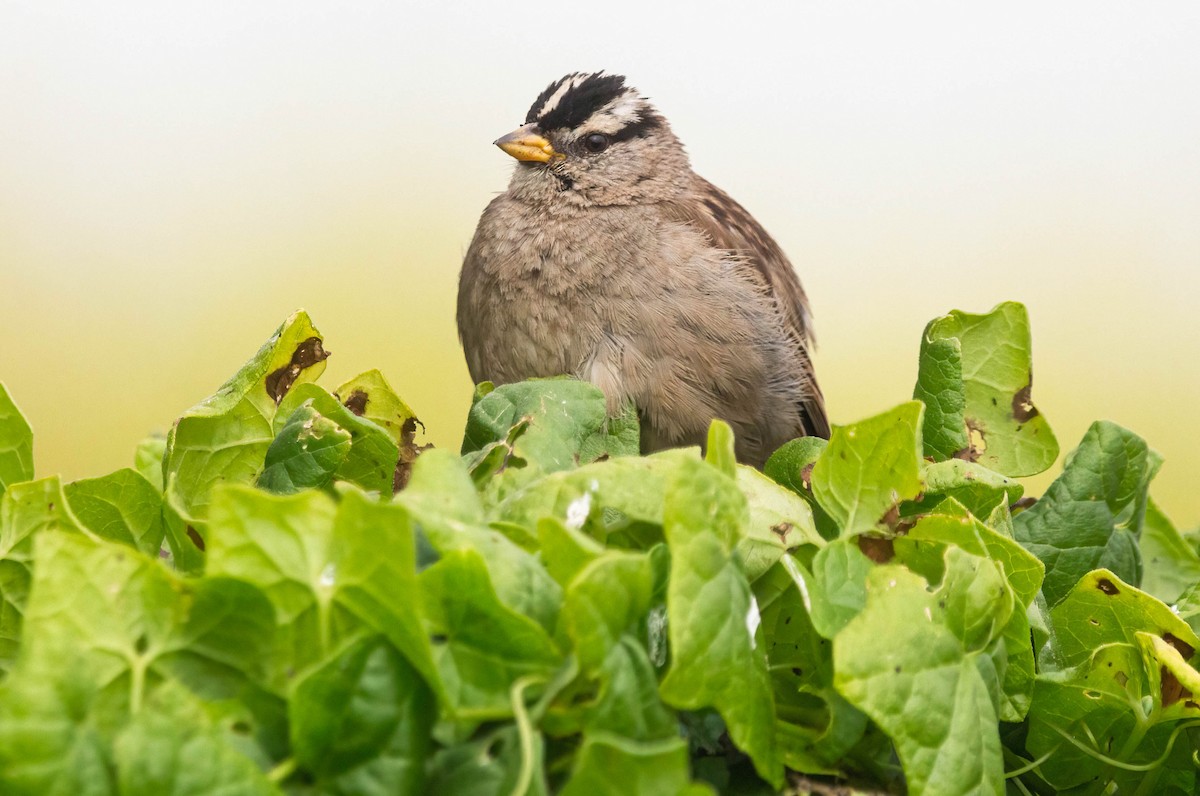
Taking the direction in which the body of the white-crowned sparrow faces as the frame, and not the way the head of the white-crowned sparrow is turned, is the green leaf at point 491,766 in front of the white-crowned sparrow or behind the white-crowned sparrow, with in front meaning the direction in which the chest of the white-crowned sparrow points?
in front

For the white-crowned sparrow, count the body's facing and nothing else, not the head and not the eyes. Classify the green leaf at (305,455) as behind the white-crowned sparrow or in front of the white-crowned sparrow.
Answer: in front

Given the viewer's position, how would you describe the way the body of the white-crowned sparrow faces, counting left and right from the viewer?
facing the viewer and to the left of the viewer

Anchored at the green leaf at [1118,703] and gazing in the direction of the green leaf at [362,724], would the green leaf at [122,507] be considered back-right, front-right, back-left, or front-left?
front-right

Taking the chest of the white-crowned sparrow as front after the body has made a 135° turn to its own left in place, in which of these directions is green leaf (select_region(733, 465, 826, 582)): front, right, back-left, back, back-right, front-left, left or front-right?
right

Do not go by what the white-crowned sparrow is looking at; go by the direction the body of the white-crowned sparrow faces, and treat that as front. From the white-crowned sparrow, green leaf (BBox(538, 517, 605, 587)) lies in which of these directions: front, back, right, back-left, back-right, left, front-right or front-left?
front-left

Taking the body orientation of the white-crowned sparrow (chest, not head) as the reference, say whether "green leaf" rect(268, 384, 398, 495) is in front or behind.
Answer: in front

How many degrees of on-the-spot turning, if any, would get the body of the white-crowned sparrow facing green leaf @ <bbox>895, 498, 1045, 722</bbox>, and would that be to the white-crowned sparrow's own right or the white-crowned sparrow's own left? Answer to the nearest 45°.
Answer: approximately 45° to the white-crowned sparrow's own left

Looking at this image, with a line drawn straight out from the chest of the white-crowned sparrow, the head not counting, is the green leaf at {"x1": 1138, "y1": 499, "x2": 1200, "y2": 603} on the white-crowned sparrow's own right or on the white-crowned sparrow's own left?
on the white-crowned sparrow's own left

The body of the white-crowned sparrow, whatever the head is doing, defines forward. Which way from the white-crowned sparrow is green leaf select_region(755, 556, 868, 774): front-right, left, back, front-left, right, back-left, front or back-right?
front-left
